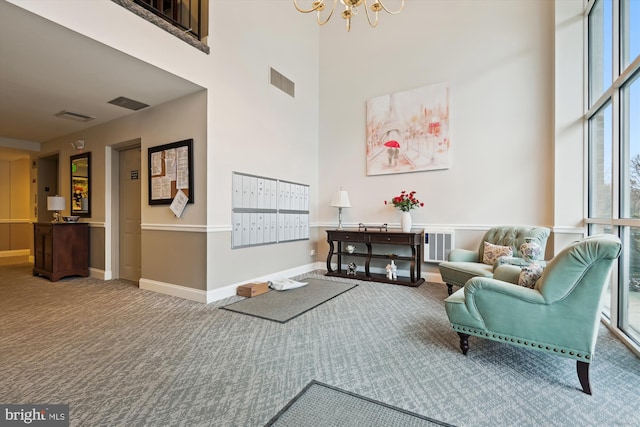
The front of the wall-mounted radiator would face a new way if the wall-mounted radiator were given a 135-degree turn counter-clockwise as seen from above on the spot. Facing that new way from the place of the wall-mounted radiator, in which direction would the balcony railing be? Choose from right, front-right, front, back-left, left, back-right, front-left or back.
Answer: back

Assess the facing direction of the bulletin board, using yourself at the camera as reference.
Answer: facing the viewer and to the left of the viewer

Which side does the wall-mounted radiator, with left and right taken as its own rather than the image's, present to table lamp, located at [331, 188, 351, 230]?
right

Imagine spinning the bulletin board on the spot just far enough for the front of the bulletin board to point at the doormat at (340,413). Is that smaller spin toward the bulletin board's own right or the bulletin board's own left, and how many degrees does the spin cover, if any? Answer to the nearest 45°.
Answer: approximately 45° to the bulletin board's own left

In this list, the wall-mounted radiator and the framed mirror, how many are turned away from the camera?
0

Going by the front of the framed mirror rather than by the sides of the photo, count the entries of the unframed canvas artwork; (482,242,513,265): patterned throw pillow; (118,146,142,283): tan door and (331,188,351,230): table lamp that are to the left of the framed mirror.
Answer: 4

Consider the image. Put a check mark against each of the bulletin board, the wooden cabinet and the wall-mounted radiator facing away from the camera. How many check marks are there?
0

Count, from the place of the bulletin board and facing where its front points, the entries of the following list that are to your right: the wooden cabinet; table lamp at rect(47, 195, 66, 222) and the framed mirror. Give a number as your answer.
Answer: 3

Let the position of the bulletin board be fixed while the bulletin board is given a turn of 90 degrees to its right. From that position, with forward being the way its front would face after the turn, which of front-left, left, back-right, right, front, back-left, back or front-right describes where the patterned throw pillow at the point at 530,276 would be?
back

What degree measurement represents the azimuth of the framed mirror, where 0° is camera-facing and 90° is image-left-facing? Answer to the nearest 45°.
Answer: approximately 45°

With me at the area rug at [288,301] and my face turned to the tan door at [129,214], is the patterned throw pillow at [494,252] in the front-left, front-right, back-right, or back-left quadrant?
back-right

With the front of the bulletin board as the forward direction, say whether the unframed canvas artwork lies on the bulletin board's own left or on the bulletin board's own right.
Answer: on the bulletin board's own left

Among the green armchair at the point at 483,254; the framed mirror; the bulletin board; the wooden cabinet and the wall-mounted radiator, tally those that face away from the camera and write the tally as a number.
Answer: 0

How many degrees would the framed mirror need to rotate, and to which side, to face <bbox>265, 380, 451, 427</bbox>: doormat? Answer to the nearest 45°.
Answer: approximately 45° to its left

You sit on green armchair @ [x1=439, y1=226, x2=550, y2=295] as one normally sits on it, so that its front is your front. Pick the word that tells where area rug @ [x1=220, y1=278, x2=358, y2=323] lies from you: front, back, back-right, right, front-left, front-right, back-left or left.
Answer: front

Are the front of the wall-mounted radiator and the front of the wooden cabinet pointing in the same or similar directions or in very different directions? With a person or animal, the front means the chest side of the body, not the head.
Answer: same or similar directions

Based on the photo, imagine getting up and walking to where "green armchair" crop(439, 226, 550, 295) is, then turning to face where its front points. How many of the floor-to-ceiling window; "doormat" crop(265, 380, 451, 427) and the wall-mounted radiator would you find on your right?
1

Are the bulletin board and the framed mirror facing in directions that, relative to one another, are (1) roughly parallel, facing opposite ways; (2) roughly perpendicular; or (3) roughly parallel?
roughly parallel

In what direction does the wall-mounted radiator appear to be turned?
toward the camera
